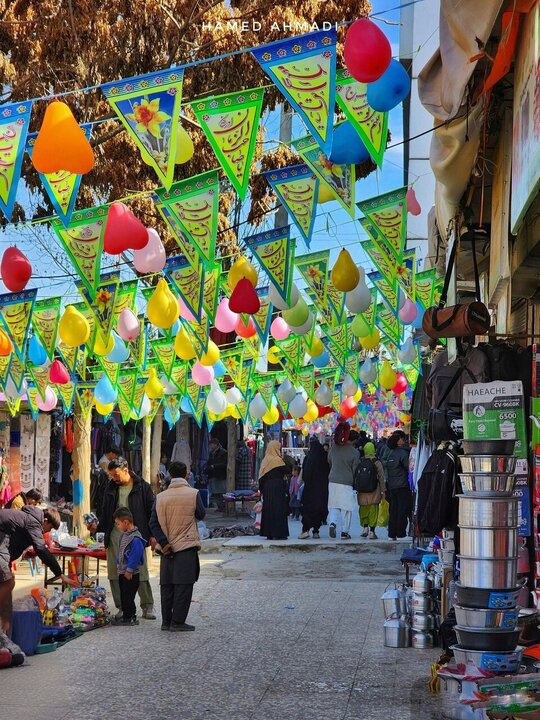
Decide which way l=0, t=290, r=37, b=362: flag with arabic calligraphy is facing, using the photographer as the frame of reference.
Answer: facing the viewer

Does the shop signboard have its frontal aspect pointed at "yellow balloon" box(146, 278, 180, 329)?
no

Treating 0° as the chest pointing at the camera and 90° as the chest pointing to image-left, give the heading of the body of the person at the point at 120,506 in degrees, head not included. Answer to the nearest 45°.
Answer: approximately 0°

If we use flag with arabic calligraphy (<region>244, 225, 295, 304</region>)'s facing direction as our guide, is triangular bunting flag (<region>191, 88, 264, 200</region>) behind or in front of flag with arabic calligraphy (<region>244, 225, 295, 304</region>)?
in front

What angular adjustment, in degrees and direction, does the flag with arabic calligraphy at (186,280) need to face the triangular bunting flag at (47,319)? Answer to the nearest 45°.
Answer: approximately 135° to its right

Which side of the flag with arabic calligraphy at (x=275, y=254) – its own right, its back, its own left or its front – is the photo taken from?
front

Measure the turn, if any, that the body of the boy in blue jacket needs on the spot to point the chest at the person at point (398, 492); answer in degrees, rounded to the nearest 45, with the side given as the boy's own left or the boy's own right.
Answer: approximately 135° to the boy's own right

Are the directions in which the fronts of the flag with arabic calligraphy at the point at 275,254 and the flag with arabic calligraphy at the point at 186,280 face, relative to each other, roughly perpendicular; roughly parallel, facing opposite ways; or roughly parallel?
roughly parallel
